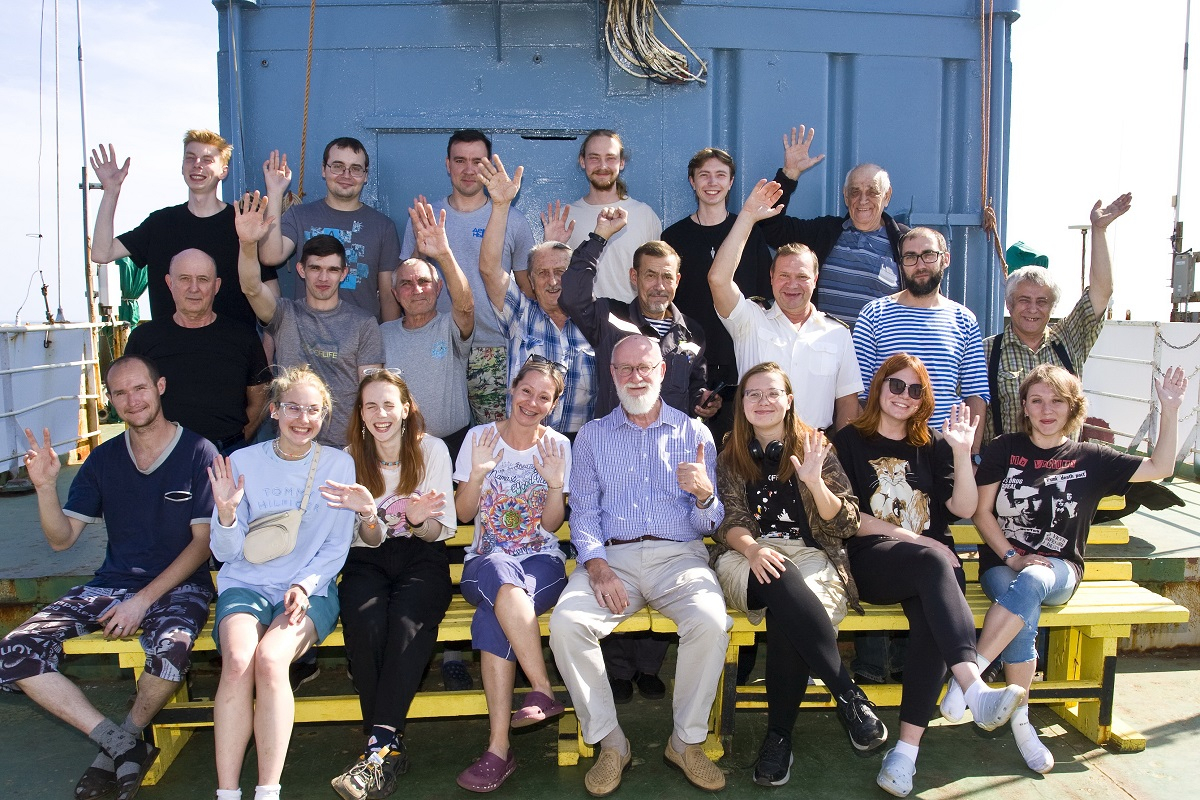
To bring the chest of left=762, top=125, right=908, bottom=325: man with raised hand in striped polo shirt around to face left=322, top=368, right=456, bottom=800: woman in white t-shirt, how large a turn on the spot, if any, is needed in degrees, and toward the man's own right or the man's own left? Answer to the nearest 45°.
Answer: approximately 45° to the man's own right

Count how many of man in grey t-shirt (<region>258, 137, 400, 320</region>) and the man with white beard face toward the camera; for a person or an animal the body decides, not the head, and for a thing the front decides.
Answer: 2

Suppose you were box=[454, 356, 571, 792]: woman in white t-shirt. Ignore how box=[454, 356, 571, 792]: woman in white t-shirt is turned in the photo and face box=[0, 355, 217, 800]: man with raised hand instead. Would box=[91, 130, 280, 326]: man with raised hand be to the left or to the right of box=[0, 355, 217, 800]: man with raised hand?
right

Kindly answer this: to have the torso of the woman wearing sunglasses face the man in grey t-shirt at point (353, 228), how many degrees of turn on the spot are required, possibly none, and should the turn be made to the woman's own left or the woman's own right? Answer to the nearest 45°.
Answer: approximately 90° to the woman's own right

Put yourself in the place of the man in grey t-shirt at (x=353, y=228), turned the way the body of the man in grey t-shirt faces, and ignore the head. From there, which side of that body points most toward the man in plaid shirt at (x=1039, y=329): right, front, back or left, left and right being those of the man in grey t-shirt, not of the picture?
left
